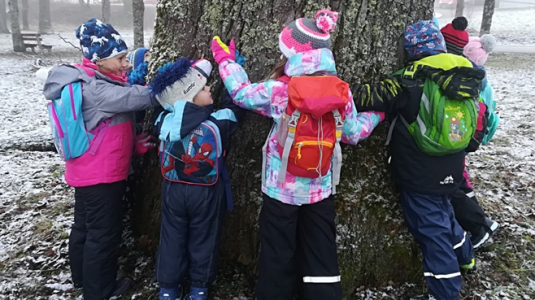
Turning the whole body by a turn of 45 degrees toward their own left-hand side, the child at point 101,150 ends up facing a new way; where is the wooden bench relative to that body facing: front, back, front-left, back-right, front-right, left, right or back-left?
front-left

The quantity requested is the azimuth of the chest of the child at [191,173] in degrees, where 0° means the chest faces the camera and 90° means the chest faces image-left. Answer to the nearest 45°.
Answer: approximately 225°

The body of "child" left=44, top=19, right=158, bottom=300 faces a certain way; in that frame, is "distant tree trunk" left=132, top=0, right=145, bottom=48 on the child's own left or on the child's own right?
on the child's own left

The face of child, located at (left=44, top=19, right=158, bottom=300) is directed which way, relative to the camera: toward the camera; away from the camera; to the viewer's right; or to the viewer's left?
to the viewer's right

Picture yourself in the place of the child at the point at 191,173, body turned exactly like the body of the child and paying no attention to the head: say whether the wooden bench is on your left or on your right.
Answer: on your left

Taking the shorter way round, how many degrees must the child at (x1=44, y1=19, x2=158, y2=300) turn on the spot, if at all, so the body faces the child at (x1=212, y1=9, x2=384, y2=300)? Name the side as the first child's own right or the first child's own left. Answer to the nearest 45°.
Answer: approximately 45° to the first child's own right

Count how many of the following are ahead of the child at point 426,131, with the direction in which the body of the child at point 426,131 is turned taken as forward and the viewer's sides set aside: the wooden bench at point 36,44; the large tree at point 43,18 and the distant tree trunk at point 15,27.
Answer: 3

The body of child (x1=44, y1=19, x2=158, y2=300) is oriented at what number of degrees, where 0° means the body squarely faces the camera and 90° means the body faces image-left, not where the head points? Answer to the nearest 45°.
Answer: approximately 270°

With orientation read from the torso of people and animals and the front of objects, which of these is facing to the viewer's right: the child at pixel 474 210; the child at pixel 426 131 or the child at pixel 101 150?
the child at pixel 101 150

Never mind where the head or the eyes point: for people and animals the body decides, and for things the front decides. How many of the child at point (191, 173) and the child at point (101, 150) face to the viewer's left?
0

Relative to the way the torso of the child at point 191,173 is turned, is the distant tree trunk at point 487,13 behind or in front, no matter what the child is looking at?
in front

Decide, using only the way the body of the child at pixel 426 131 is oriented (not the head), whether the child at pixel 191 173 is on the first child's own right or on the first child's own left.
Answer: on the first child's own left

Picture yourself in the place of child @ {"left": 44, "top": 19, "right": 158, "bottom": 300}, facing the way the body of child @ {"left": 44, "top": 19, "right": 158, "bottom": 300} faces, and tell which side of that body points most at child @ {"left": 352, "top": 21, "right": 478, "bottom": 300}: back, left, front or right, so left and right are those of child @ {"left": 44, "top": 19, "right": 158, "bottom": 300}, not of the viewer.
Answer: front
